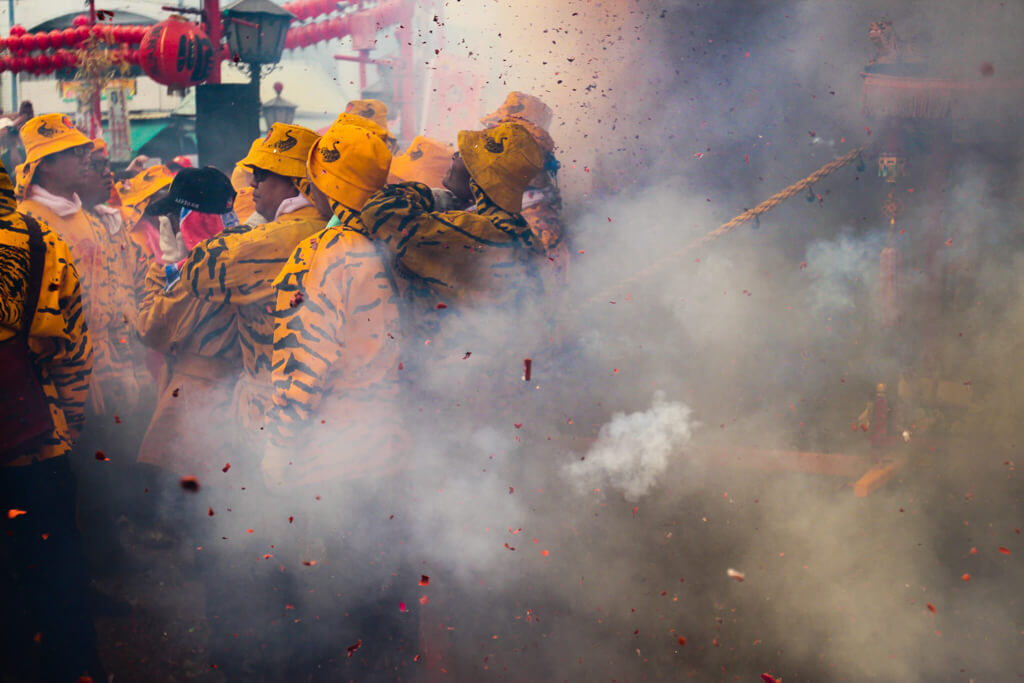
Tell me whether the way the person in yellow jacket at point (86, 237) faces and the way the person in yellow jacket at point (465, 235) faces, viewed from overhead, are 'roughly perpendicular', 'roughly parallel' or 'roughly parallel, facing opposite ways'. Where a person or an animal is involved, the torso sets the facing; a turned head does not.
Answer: roughly perpendicular

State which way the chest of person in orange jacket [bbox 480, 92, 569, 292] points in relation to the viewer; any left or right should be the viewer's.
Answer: facing to the left of the viewer

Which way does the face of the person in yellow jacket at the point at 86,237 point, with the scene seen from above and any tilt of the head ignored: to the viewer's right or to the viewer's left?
to the viewer's right

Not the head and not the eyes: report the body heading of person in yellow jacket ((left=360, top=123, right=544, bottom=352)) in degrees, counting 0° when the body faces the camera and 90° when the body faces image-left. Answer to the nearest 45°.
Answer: approximately 135°

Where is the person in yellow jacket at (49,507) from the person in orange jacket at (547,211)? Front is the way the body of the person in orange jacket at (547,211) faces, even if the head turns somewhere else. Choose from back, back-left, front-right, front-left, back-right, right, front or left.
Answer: back-right

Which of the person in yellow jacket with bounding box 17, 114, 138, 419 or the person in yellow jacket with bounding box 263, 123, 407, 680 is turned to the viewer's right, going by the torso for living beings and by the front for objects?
the person in yellow jacket with bounding box 17, 114, 138, 419

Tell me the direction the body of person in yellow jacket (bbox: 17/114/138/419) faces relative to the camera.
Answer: to the viewer's right
